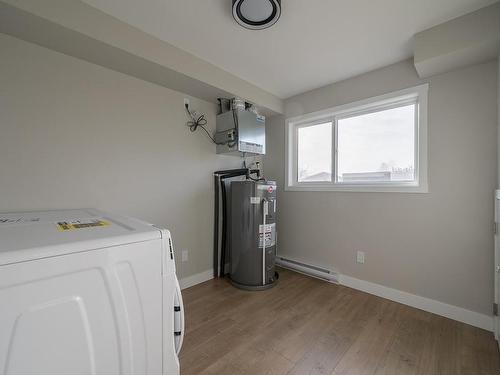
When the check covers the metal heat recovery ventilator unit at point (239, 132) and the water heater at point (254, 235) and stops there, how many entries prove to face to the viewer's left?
0

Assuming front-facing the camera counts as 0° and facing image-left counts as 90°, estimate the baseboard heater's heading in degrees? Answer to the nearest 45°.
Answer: approximately 45°

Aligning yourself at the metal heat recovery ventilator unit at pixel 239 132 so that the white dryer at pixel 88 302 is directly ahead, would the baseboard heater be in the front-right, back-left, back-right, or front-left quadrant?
back-left

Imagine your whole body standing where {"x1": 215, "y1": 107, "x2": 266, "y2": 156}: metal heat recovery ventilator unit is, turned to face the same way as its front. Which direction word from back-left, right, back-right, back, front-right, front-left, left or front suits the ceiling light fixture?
front-right

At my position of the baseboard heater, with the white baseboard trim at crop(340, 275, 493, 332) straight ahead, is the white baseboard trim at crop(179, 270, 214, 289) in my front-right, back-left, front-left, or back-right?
back-right

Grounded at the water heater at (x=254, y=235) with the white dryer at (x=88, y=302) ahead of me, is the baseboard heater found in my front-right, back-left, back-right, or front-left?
back-left

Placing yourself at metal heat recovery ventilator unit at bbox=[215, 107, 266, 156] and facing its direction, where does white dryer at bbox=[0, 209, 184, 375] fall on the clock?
The white dryer is roughly at 2 o'clock from the metal heat recovery ventilator unit.

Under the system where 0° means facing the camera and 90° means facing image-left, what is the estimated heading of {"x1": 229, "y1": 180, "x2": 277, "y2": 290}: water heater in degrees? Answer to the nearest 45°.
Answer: approximately 315°

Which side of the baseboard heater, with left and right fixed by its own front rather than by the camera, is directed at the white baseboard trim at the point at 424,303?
left

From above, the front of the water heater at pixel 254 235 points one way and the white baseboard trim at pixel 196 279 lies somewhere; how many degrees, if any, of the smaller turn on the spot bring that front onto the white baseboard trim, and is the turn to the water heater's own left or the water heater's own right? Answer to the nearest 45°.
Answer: approximately 135° to the water heater's own right
